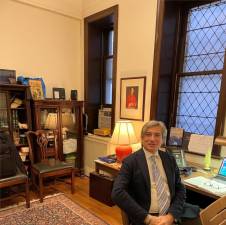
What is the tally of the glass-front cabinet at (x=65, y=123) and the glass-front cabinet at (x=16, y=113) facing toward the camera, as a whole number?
2

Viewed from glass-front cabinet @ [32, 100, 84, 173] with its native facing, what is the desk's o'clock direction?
The desk is roughly at 11 o'clock from the glass-front cabinet.

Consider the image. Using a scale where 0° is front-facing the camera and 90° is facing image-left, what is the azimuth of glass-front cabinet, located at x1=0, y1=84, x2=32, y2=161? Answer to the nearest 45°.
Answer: approximately 0°

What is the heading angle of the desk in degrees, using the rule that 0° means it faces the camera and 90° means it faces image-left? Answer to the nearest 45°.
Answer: approximately 45°
